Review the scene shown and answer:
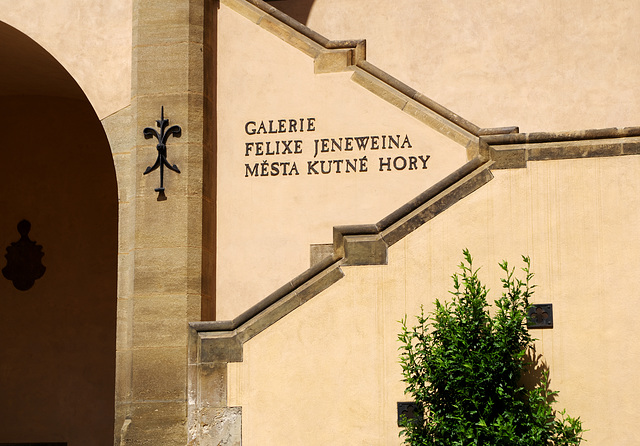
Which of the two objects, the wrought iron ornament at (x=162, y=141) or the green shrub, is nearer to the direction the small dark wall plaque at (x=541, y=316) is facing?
the green shrub

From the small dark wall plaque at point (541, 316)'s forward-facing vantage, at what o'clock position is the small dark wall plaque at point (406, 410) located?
the small dark wall plaque at point (406, 410) is roughly at 3 o'clock from the small dark wall plaque at point (541, 316).

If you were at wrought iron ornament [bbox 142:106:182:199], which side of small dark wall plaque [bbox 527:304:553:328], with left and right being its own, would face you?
right

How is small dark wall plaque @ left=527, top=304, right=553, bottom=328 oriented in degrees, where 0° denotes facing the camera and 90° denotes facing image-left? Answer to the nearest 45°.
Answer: approximately 0°
